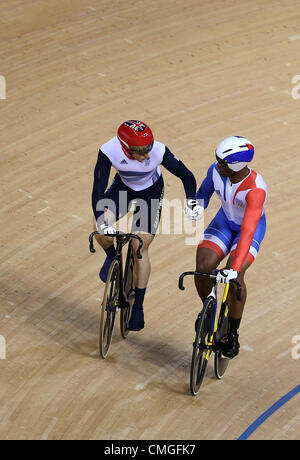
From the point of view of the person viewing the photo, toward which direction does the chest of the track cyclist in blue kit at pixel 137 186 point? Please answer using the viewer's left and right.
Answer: facing the viewer

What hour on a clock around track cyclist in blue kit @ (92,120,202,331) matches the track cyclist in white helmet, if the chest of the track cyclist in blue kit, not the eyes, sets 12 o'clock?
The track cyclist in white helmet is roughly at 10 o'clock from the track cyclist in blue kit.

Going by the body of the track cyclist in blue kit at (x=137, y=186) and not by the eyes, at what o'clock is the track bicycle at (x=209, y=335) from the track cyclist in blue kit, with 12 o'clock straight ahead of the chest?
The track bicycle is roughly at 11 o'clock from the track cyclist in blue kit.

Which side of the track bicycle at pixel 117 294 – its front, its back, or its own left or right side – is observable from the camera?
front

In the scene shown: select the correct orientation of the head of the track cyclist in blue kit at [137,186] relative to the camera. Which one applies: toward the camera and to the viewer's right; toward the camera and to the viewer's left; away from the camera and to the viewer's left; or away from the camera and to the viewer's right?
toward the camera and to the viewer's right

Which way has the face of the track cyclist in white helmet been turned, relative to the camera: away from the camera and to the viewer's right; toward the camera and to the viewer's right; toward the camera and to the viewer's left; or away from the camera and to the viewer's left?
toward the camera and to the viewer's left

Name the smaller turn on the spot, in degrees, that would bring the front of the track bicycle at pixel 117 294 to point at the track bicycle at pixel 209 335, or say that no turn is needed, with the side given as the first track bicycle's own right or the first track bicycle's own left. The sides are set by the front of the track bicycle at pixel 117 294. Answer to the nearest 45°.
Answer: approximately 45° to the first track bicycle's own left
